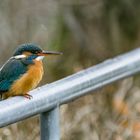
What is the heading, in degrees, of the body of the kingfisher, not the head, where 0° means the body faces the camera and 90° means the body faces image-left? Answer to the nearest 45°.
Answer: approximately 270°
